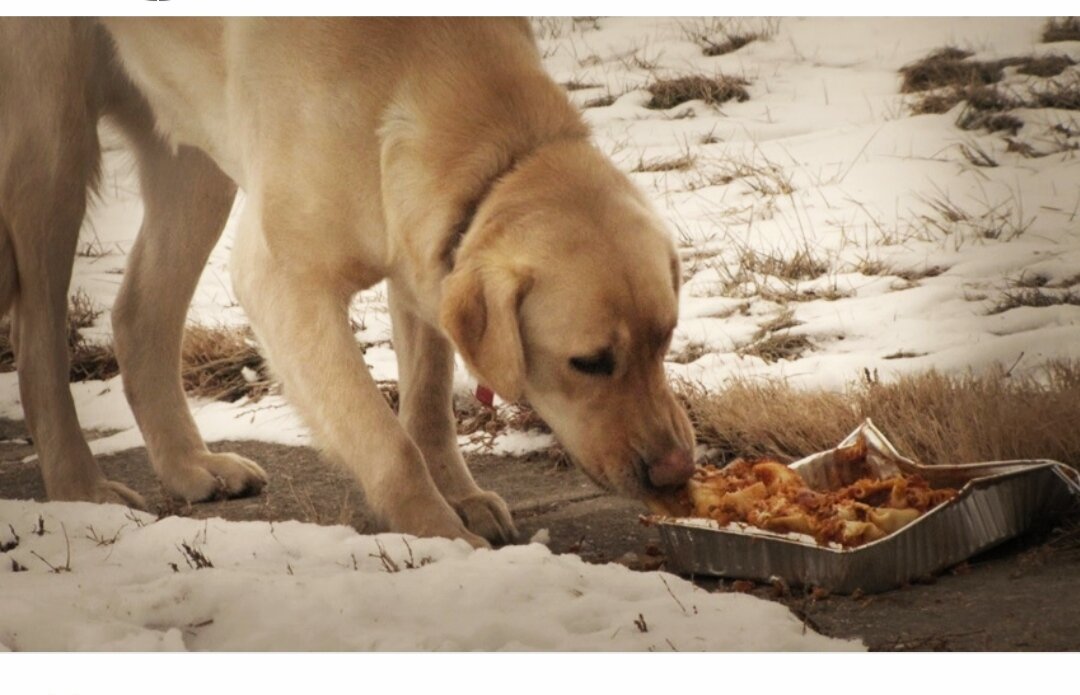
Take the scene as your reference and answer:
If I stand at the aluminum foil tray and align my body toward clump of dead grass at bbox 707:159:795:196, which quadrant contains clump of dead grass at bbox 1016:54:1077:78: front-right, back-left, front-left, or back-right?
front-right

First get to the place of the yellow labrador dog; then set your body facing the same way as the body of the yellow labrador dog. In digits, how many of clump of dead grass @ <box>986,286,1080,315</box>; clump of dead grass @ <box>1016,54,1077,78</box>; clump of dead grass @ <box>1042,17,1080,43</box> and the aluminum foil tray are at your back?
0

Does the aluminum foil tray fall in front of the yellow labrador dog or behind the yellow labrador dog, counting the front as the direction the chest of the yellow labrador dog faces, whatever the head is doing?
in front

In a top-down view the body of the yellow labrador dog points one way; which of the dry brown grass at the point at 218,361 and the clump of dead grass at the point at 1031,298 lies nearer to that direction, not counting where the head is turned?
the clump of dead grass

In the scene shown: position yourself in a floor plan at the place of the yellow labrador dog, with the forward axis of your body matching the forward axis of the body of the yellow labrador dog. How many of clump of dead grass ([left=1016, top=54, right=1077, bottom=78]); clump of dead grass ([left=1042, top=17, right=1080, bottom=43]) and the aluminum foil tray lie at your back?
0

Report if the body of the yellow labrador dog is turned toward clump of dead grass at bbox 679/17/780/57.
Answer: no

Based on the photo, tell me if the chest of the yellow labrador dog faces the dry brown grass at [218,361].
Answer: no

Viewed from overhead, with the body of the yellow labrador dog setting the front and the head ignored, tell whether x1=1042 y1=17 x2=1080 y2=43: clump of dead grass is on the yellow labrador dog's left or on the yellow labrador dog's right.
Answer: on the yellow labrador dog's left

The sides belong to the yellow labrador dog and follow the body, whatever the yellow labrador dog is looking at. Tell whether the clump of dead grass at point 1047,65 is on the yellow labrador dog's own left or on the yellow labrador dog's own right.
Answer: on the yellow labrador dog's own left

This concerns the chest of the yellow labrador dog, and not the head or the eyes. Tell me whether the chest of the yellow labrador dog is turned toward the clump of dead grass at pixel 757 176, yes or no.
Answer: no

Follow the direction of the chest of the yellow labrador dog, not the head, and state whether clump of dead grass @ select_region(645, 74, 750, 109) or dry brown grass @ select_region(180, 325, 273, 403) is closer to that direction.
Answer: the clump of dead grass

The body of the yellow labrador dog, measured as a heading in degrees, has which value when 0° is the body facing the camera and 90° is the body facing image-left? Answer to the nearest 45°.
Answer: approximately 315°

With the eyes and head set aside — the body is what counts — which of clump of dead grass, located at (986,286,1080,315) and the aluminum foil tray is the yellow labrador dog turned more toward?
the aluminum foil tray

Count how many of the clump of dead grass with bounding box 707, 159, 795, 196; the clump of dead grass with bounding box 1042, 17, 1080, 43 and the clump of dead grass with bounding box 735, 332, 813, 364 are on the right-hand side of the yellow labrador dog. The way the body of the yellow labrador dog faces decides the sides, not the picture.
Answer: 0

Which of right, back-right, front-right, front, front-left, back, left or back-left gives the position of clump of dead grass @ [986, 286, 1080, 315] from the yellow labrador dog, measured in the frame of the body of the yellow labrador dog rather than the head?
front-left

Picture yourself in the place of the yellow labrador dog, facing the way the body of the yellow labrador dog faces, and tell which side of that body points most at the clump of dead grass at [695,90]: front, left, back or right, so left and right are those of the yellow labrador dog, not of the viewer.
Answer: left
